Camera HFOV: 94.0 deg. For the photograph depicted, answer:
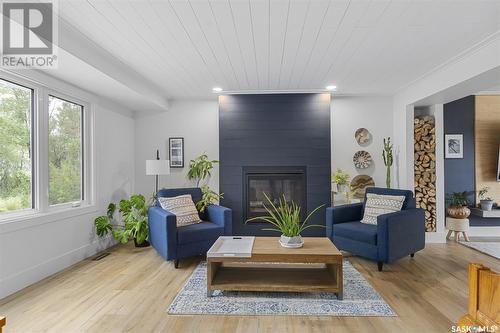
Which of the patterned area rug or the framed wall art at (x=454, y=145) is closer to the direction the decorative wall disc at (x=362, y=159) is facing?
the patterned area rug

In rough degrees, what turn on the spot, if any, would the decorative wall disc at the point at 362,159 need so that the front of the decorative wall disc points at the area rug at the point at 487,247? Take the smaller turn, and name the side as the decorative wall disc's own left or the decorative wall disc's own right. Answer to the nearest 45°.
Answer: approximately 90° to the decorative wall disc's own left
